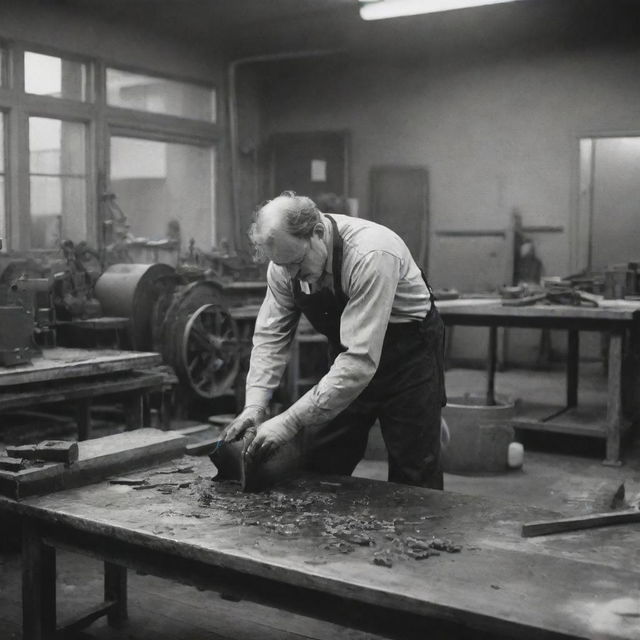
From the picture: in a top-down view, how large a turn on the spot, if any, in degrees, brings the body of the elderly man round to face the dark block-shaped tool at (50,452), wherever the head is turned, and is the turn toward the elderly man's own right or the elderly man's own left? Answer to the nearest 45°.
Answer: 0° — they already face it

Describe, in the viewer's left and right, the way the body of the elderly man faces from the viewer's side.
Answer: facing the viewer and to the left of the viewer

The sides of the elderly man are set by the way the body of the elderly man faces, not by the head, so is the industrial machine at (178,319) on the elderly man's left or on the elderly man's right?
on the elderly man's right

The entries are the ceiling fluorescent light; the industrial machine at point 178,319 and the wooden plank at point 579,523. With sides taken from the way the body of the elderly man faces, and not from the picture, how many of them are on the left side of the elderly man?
1

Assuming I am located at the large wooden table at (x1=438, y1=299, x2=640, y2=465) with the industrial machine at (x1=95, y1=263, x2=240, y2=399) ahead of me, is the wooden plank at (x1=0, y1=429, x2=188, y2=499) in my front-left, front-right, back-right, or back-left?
front-left

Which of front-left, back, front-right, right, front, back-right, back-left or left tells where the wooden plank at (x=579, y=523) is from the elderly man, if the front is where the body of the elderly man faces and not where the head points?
left

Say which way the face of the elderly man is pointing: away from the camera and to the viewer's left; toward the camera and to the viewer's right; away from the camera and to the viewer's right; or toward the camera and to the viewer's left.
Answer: toward the camera and to the viewer's left
